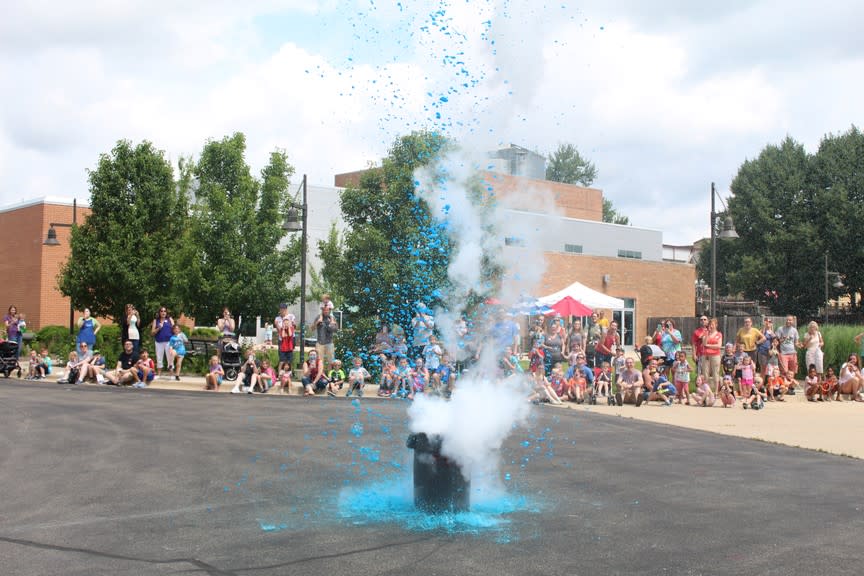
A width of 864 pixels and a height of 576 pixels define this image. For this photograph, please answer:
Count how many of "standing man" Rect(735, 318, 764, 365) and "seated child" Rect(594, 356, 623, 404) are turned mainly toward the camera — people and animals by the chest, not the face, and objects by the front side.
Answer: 2

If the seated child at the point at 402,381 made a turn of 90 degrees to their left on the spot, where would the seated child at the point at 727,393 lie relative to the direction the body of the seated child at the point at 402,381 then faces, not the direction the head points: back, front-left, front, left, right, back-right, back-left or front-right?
front

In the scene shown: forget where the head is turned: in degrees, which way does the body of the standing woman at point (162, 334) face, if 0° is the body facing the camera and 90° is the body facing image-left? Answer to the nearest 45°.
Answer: approximately 0°

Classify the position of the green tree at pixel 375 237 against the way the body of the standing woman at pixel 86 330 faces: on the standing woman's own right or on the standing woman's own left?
on the standing woman's own left

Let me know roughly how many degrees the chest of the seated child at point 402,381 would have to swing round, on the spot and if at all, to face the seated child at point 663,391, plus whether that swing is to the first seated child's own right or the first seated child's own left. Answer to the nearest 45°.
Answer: approximately 90° to the first seated child's own left
